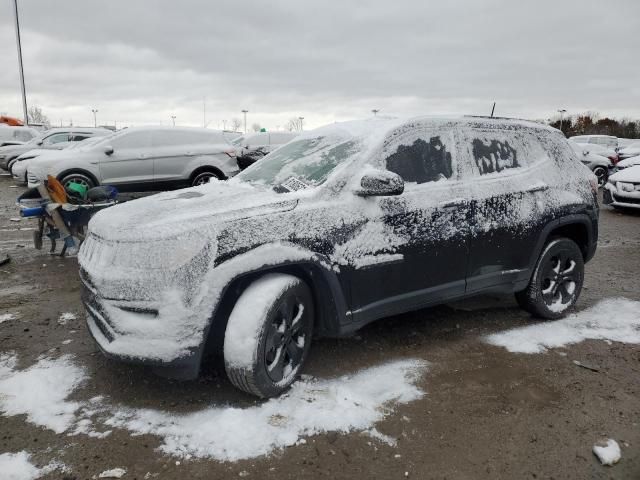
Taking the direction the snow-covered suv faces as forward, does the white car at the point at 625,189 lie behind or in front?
behind

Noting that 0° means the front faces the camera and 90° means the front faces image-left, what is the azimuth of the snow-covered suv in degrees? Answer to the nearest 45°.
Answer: approximately 45°

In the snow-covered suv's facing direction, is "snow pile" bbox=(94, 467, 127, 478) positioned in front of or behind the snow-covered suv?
in front

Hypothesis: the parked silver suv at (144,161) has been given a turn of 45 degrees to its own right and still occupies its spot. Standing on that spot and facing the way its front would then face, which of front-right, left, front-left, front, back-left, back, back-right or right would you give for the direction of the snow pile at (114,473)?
back-left

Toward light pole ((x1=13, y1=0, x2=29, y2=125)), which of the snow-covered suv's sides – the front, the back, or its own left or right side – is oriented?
right

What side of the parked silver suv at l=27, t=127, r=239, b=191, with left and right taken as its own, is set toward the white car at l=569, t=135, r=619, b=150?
back

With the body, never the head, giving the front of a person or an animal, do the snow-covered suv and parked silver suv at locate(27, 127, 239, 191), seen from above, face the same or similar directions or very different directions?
same or similar directions

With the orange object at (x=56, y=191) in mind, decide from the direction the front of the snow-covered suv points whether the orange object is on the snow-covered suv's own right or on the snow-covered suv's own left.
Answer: on the snow-covered suv's own right

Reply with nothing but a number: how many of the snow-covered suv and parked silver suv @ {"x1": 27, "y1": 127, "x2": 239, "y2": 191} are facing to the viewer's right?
0

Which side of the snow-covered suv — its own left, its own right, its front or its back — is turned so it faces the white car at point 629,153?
back

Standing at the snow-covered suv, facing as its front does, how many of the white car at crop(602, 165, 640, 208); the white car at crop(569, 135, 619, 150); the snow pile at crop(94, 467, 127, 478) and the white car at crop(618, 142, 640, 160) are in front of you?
1

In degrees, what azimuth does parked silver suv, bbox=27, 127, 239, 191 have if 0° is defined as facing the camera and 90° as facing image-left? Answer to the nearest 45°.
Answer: approximately 90°

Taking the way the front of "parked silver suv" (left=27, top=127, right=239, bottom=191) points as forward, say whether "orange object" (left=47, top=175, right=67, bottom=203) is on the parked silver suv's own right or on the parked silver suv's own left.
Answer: on the parked silver suv's own left

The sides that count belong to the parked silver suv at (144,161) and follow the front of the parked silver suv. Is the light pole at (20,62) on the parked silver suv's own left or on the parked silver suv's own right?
on the parked silver suv's own right
